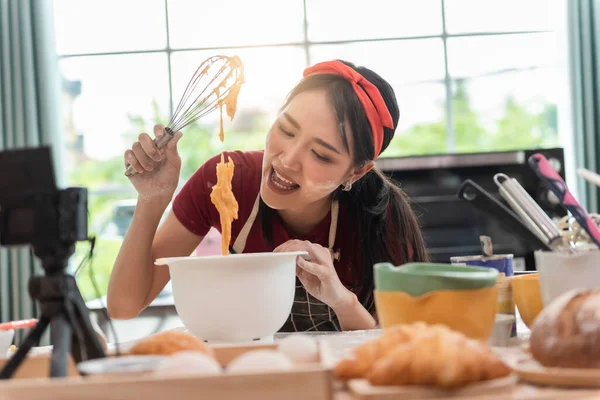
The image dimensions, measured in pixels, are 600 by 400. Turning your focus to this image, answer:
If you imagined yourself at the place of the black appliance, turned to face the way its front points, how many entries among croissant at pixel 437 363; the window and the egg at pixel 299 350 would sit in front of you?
2

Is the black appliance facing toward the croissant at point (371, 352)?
yes

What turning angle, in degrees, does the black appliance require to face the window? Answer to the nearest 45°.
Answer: approximately 135° to its right

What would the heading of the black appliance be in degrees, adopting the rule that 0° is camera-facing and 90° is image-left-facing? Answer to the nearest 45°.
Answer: approximately 0°

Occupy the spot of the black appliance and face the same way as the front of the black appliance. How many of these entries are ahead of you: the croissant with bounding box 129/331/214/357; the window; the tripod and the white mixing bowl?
3

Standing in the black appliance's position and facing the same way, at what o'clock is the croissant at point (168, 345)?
The croissant is roughly at 12 o'clock from the black appliance.

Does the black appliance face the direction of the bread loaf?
yes

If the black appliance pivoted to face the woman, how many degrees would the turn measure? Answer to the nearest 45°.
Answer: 0° — it already faces them

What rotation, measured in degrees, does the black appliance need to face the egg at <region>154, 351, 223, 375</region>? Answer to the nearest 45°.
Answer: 0° — it already faces it

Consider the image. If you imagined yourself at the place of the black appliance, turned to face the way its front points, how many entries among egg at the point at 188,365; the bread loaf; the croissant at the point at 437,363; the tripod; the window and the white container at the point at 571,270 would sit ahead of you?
5

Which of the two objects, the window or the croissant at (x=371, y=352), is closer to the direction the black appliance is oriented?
the croissant
